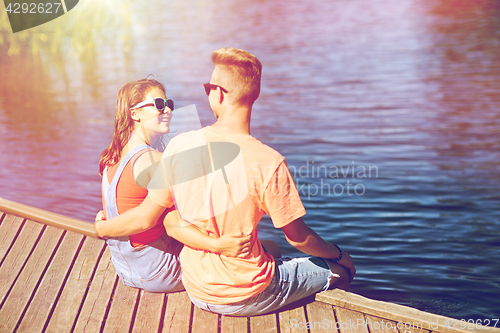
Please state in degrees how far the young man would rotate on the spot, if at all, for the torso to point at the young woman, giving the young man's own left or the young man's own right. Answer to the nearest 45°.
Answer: approximately 45° to the young man's own left

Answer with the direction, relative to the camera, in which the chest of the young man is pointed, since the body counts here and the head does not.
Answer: away from the camera

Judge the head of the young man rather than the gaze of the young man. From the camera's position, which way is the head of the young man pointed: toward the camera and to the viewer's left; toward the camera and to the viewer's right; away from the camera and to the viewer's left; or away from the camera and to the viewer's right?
away from the camera and to the viewer's left

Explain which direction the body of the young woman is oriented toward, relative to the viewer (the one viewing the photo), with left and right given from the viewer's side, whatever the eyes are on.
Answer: facing away from the viewer and to the right of the viewer
